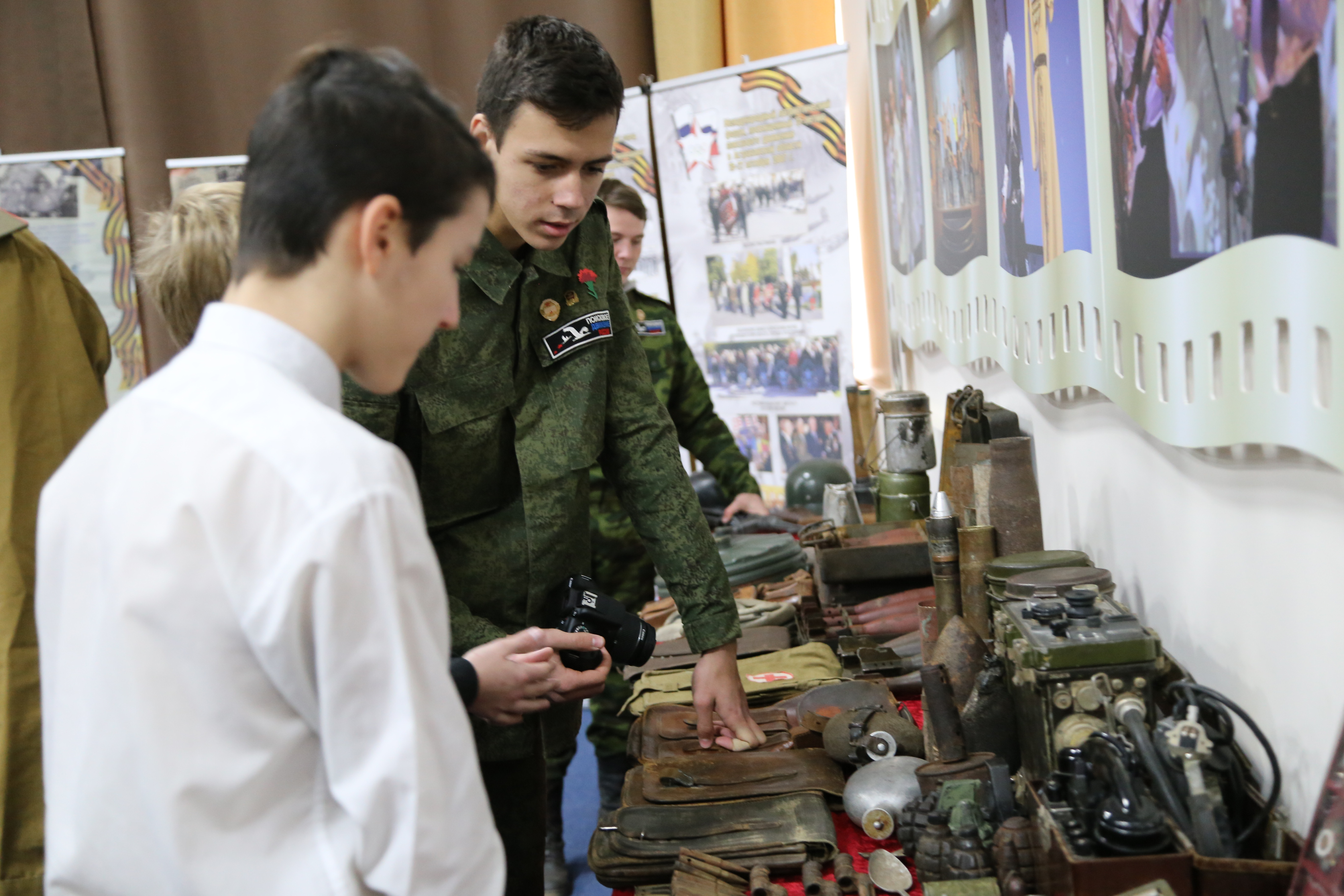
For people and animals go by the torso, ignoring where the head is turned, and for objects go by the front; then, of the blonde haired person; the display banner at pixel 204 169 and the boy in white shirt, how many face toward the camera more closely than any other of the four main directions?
1

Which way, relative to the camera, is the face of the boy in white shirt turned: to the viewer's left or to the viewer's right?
to the viewer's right

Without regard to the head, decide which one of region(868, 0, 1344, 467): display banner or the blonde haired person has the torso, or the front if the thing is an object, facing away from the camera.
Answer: the blonde haired person

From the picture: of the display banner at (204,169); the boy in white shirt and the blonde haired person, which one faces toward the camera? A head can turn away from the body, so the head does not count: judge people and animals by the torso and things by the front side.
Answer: the display banner

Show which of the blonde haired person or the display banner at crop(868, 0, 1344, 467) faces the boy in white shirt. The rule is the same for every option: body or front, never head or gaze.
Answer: the display banner

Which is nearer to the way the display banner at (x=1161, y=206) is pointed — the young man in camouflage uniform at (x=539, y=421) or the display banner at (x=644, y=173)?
the young man in camouflage uniform

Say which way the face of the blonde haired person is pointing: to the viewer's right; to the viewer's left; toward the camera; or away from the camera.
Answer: away from the camera

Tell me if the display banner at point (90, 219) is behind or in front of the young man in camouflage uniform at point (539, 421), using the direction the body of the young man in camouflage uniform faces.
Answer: behind

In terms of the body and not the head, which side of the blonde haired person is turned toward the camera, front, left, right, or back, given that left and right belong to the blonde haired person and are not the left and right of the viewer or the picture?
back

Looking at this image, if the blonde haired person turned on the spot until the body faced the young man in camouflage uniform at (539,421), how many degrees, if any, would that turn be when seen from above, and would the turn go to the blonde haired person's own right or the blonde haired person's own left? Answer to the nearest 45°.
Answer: approximately 90° to the blonde haired person's own right

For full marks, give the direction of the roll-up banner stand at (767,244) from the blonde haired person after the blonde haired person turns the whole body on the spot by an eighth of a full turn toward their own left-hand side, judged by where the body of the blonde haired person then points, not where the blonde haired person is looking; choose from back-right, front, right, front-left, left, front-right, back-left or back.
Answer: right

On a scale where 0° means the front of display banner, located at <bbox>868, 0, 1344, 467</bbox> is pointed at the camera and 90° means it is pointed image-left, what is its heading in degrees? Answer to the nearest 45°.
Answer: approximately 45°

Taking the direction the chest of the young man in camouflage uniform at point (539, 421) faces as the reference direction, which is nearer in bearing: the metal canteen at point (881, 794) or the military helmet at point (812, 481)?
the metal canteen

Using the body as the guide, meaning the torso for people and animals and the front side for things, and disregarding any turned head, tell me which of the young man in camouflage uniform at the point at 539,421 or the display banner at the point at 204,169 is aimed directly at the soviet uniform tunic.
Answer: the display banner

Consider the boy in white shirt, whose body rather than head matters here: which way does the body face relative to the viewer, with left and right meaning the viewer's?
facing away from the viewer and to the right of the viewer
